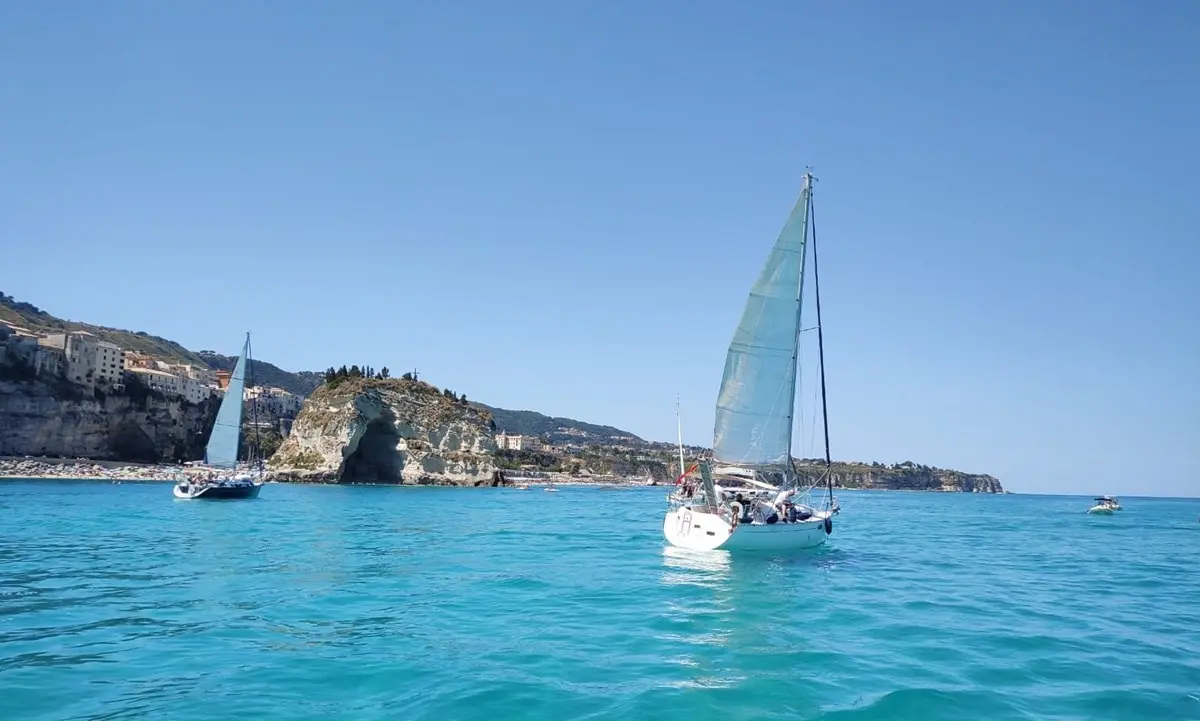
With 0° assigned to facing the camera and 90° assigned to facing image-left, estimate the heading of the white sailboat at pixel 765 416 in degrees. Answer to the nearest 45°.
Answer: approximately 225°
